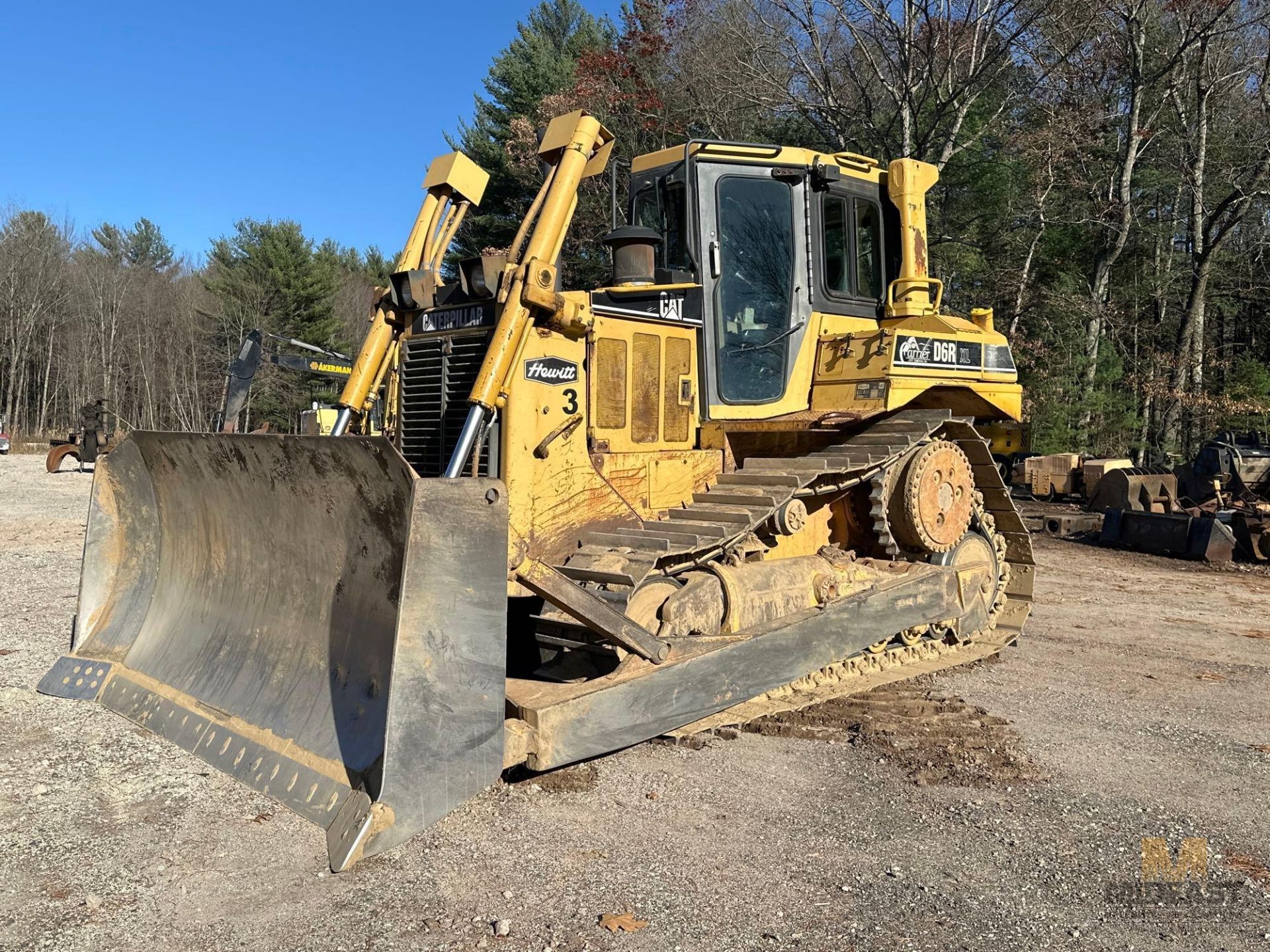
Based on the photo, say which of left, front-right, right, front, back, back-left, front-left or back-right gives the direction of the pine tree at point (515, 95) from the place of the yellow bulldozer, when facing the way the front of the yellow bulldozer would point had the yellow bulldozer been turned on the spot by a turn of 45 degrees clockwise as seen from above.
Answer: right
